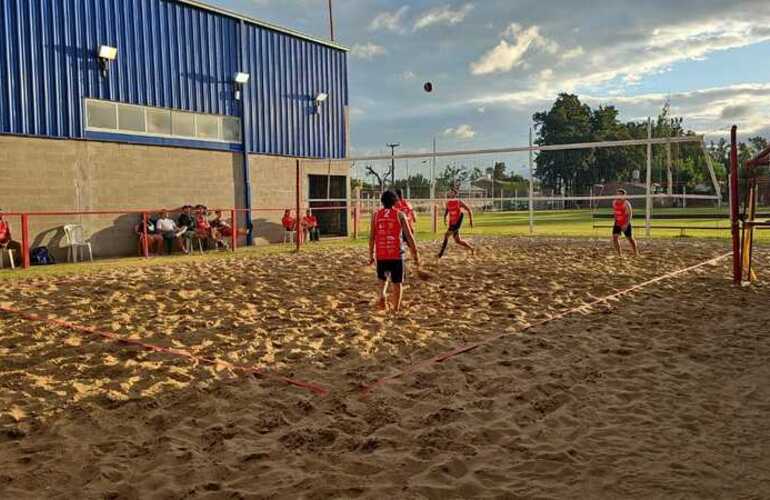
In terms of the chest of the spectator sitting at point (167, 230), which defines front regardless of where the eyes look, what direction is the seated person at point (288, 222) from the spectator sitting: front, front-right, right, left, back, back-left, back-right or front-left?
left

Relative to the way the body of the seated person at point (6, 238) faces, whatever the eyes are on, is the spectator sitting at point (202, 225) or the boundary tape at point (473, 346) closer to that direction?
the boundary tape

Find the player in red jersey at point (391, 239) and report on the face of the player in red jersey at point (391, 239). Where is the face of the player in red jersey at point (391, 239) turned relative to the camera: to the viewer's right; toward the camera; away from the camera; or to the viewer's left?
away from the camera

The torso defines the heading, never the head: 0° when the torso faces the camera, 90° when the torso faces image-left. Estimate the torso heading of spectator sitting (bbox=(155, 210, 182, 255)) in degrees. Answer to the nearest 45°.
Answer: approximately 315°

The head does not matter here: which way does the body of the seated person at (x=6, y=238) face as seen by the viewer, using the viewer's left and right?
facing to the right of the viewer

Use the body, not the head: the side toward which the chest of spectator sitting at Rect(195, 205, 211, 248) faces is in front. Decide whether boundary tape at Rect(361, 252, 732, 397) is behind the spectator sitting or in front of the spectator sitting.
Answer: in front

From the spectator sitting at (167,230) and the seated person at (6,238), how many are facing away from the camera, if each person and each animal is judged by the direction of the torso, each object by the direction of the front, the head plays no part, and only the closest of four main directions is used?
0
